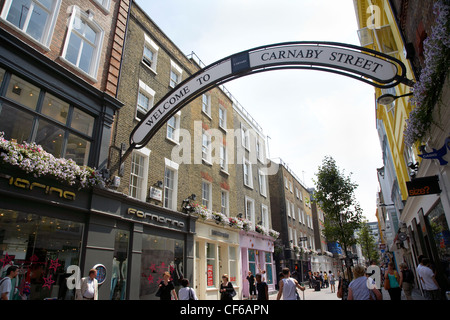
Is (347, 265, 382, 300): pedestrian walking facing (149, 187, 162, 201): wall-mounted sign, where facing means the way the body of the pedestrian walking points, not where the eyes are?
no

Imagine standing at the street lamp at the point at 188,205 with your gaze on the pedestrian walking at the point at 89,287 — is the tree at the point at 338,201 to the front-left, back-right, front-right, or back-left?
back-left

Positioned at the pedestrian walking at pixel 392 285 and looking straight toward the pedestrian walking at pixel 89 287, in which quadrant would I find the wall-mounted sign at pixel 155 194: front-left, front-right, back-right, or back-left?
front-right

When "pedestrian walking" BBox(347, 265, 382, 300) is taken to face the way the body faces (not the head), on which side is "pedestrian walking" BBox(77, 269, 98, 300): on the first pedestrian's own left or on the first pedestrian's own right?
on the first pedestrian's own left

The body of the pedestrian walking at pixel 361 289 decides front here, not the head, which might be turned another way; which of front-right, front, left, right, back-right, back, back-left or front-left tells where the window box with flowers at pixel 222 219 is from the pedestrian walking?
front-left

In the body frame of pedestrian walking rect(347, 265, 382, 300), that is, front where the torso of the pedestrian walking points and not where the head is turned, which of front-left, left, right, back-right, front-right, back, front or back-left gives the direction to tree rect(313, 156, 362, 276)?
front

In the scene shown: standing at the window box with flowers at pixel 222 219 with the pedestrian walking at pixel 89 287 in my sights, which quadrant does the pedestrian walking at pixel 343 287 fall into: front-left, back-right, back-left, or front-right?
front-left

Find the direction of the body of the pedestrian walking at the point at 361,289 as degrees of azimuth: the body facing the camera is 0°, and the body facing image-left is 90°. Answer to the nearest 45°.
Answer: approximately 180°

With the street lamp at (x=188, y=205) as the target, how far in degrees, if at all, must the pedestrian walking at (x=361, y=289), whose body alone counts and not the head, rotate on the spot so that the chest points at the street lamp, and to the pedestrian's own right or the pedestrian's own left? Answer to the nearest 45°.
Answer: approximately 45° to the pedestrian's own left

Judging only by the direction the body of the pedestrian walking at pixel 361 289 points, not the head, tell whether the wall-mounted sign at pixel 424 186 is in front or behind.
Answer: in front
